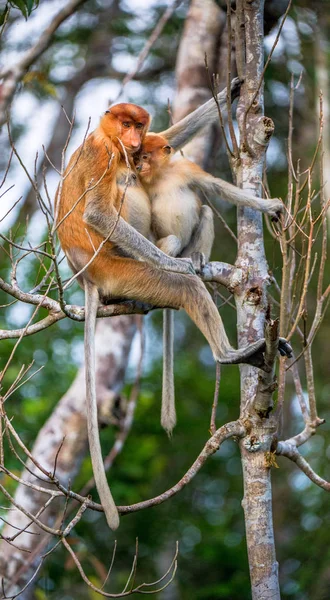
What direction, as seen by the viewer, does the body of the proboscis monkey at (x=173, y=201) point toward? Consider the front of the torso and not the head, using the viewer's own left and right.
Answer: facing the viewer and to the left of the viewer

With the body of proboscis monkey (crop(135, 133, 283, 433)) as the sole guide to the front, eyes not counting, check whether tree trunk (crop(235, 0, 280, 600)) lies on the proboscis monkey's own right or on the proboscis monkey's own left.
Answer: on the proboscis monkey's own left

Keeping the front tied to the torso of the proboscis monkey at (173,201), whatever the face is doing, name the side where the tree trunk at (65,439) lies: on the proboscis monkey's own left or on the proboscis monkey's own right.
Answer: on the proboscis monkey's own right

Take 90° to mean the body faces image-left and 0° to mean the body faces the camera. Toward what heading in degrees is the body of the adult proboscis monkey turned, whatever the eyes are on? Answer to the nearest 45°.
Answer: approximately 270°
